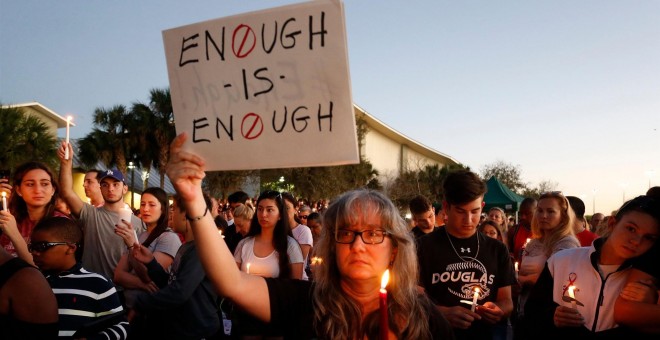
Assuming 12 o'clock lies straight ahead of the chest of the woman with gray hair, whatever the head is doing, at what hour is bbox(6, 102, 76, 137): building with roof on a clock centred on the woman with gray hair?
The building with roof is roughly at 5 o'clock from the woman with gray hair.

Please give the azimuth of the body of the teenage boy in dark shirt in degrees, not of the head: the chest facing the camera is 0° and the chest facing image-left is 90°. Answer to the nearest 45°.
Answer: approximately 0°

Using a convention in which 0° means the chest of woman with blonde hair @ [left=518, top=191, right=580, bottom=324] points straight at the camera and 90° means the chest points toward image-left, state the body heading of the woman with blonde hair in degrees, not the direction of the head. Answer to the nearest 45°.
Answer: approximately 45°

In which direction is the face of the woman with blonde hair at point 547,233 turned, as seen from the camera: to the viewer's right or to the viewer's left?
to the viewer's left

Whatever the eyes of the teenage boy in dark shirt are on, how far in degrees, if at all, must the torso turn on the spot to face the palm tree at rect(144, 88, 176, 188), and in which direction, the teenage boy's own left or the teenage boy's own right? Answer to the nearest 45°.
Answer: approximately 135° to the teenage boy's own right

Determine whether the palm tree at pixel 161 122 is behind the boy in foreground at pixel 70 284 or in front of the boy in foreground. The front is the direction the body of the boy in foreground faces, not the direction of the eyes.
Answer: behind
